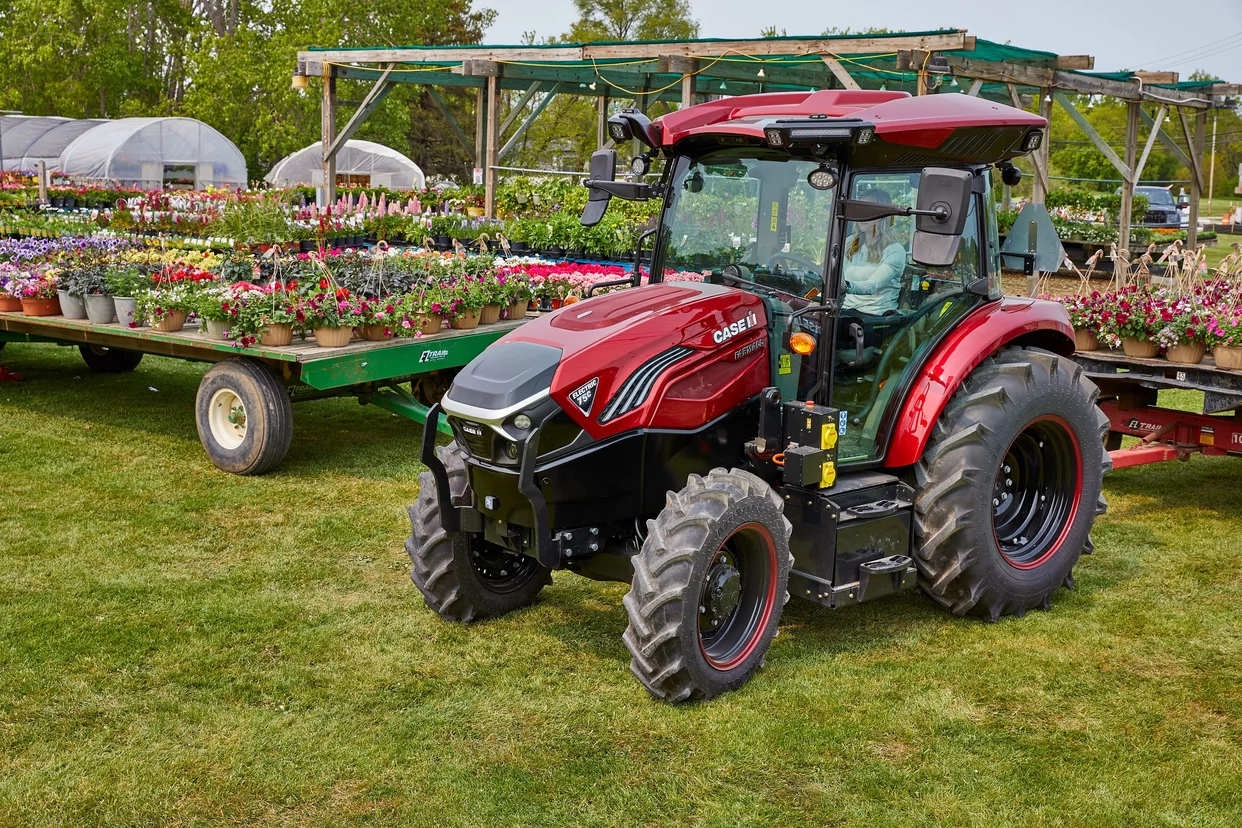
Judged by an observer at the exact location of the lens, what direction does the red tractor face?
facing the viewer and to the left of the viewer

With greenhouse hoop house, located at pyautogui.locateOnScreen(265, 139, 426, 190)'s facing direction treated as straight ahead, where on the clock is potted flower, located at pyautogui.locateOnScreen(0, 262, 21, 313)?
The potted flower is roughly at 12 o'clock from the greenhouse hoop house.

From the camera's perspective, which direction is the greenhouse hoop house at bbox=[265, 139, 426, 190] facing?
toward the camera

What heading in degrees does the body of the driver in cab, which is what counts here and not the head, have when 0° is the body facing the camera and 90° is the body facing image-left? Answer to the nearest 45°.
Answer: approximately 45°

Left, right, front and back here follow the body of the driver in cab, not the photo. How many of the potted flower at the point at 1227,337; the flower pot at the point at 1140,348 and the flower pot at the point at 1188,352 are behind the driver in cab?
3

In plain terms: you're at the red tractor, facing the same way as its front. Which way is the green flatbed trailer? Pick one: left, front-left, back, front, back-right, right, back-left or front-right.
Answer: right

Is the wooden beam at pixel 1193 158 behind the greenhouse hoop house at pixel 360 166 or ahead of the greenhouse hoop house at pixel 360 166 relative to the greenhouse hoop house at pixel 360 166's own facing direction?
ahead

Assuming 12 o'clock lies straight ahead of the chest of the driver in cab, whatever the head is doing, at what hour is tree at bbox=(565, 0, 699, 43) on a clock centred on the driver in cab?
The tree is roughly at 4 o'clock from the driver in cab.

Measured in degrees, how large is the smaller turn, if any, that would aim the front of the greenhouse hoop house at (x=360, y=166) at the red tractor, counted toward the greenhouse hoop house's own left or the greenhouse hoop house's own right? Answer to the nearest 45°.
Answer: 0° — it already faces it

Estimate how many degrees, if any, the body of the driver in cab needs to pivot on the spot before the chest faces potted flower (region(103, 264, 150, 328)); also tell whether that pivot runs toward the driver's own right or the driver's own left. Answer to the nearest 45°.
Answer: approximately 90° to the driver's own right

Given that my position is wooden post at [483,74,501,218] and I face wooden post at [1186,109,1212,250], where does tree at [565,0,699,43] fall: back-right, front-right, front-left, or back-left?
front-left

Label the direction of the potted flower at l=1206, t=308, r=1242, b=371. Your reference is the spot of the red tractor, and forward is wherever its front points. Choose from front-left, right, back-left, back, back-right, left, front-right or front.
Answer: back

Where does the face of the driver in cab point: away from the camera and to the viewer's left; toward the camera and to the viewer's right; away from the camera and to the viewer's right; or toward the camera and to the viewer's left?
toward the camera and to the viewer's left
